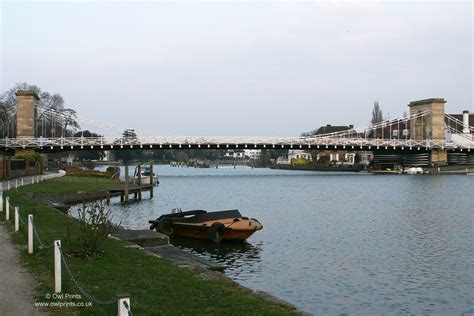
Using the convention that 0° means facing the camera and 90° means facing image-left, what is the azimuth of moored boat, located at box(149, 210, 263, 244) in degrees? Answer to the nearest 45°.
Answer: approximately 315°
